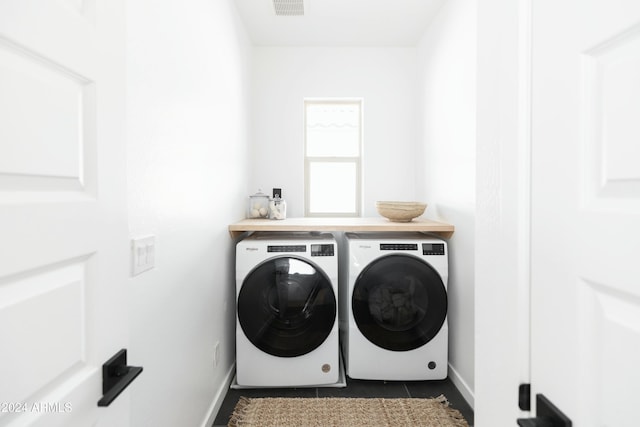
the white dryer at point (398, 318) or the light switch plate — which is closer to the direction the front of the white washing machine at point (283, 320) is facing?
the light switch plate

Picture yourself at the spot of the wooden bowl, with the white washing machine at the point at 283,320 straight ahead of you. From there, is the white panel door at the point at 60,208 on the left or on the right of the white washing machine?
left

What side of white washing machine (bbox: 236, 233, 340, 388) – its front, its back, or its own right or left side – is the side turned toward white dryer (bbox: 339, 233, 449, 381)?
left

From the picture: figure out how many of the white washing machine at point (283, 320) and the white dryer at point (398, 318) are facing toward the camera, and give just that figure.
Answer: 2
